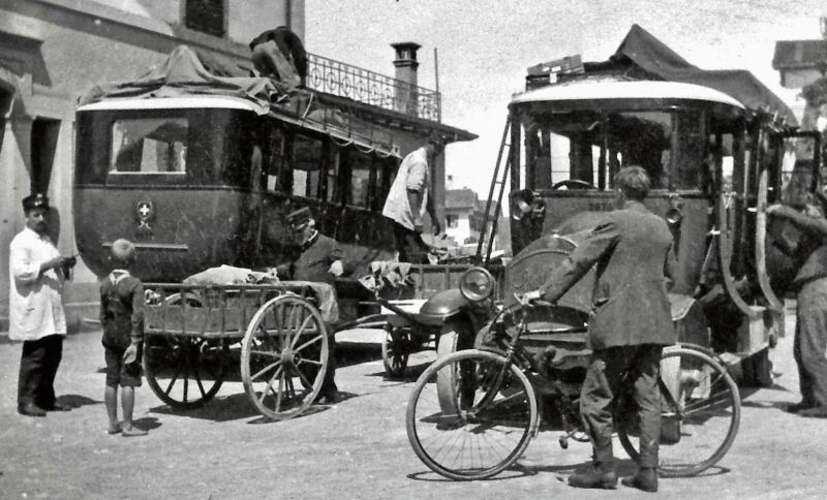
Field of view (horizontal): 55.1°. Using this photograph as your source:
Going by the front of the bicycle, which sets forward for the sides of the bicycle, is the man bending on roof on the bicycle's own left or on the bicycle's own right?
on the bicycle's own right

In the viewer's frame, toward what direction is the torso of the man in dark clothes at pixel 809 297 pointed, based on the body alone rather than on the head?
to the viewer's left

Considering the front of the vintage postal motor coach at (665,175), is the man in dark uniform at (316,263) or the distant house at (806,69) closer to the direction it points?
the man in dark uniform

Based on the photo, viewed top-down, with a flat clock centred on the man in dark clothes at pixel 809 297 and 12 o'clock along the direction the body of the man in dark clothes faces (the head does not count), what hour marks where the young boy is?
The young boy is roughly at 11 o'clock from the man in dark clothes.

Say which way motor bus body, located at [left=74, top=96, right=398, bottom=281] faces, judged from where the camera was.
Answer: facing away from the viewer and to the right of the viewer

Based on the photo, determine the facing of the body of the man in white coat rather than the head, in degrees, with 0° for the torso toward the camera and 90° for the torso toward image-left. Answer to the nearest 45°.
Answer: approximately 315°

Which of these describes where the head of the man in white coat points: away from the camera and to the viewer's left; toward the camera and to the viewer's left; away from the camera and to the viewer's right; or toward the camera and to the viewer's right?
toward the camera and to the viewer's right

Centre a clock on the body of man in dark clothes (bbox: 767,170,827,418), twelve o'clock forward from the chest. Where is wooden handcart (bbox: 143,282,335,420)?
The wooden handcart is roughly at 11 o'clock from the man in dark clothes.

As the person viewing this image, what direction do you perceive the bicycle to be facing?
facing to the left of the viewer

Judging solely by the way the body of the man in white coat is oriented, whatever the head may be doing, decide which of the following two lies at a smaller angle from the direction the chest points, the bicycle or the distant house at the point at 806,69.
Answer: the bicycle
